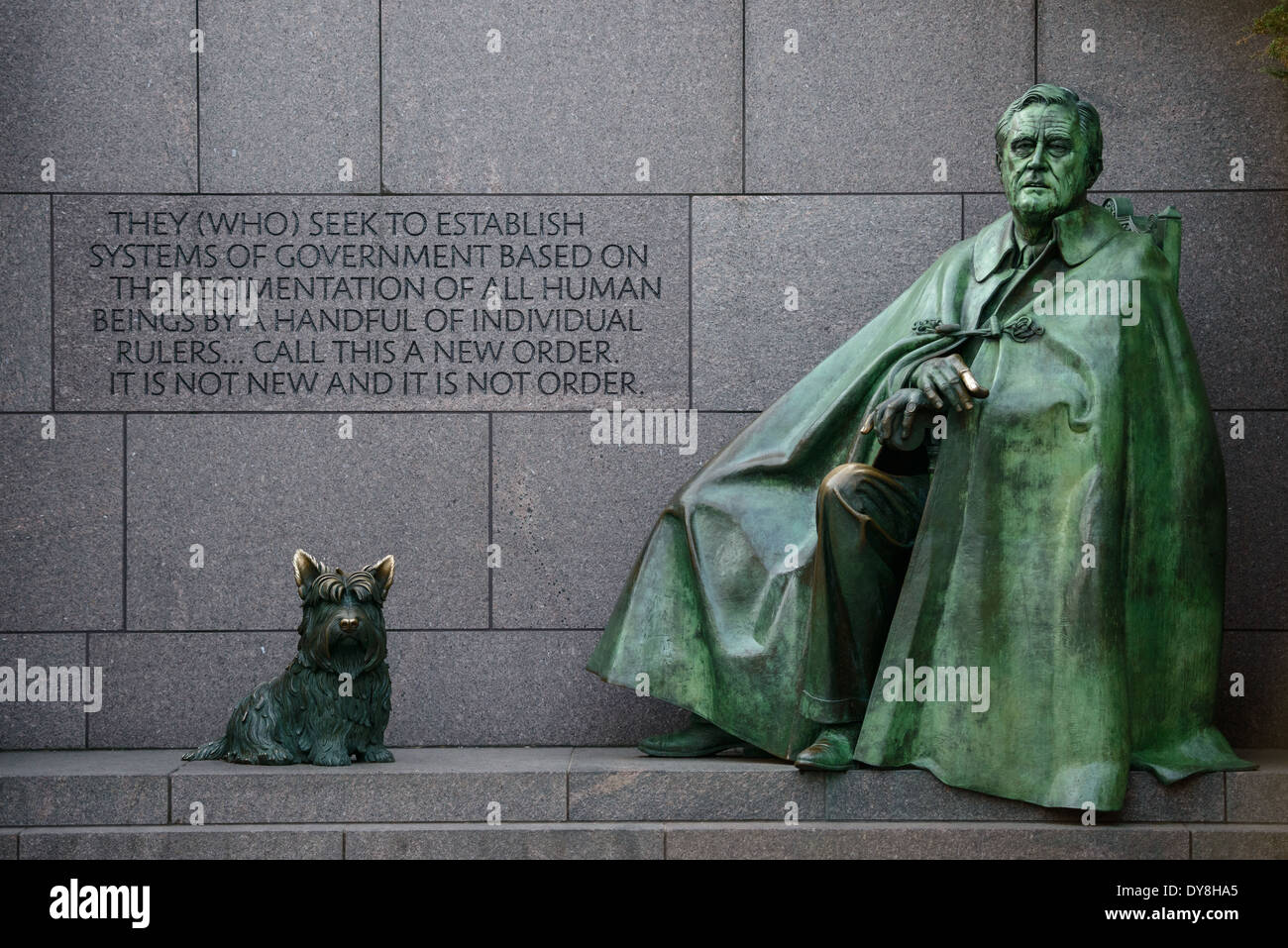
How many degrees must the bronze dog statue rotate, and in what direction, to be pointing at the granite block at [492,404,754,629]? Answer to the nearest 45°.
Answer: approximately 90° to its left

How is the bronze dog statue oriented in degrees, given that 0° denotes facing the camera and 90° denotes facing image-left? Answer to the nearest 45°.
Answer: approximately 315°

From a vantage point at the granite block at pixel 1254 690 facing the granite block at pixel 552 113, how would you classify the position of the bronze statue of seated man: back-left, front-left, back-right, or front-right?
front-left

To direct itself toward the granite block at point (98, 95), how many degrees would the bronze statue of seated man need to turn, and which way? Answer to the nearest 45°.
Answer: approximately 45° to its right

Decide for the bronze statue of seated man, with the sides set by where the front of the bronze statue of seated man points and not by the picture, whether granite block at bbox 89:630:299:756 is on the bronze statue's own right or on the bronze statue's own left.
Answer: on the bronze statue's own right

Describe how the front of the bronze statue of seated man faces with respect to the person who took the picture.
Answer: facing the viewer and to the left of the viewer

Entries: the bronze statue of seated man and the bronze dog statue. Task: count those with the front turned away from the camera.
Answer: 0

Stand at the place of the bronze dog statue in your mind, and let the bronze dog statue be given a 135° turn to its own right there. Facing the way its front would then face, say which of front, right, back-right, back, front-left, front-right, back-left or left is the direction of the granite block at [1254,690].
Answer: back

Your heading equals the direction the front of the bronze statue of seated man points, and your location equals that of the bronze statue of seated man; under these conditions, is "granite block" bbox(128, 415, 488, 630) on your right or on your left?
on your right
